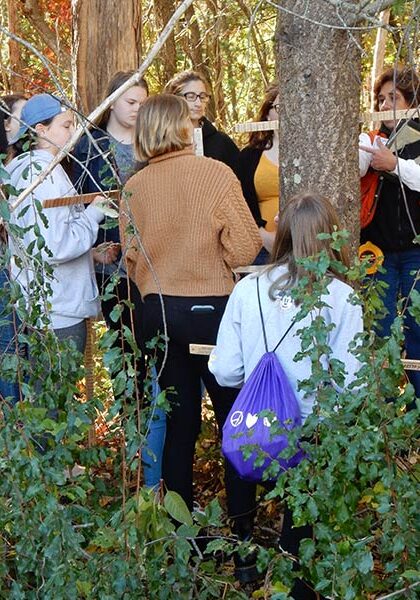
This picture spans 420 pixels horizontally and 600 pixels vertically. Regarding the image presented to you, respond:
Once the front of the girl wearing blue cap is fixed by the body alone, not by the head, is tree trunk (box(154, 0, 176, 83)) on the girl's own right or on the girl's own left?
on the girl's own left

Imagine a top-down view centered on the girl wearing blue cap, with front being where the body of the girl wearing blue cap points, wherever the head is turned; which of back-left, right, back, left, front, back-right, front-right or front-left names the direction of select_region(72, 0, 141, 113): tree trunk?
left

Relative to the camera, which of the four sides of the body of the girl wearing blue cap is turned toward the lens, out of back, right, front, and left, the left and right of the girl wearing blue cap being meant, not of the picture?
right

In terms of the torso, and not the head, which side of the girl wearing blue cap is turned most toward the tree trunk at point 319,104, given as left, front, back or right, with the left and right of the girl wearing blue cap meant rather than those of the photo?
front

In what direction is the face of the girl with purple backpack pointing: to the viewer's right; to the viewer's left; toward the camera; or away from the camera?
away from the camera

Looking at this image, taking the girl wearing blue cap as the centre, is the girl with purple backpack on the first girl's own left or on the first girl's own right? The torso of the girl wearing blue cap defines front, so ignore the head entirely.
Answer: on the first girl's own right
